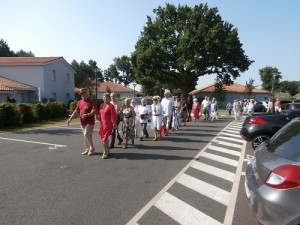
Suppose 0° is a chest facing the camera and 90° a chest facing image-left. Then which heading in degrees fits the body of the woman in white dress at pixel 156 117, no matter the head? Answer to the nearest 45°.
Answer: approximately 45°

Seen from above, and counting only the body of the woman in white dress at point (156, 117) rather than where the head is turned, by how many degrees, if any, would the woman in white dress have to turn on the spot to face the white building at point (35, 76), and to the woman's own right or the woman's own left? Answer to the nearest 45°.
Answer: approximately 90° to the woman's own right

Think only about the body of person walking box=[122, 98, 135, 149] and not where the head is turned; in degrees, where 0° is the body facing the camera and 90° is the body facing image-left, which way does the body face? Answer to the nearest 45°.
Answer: approximately 45°

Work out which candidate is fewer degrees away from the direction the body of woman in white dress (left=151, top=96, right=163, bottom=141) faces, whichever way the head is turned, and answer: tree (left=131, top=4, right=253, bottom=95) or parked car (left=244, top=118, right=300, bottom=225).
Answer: the parked car

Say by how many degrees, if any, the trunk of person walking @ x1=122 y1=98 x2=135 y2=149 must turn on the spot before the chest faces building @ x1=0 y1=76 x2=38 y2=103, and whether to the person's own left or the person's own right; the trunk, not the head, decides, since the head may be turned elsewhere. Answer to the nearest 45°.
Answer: approximately 90° to the person's own right

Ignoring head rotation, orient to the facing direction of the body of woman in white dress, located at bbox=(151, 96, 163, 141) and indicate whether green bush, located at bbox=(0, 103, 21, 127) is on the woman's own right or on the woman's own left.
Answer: on the woman's own right
